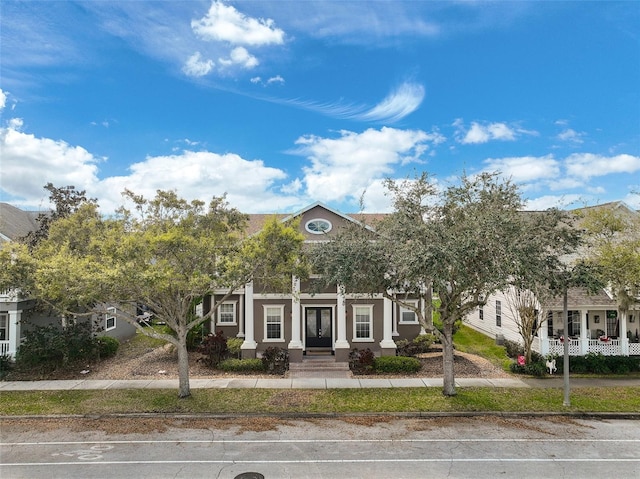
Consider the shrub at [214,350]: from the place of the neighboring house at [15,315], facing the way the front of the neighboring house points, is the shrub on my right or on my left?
on my left

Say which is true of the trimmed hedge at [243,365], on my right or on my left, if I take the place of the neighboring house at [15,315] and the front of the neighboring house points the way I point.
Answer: on my left

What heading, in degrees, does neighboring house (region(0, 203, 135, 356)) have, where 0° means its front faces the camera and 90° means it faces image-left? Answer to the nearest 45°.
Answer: approximately 45°

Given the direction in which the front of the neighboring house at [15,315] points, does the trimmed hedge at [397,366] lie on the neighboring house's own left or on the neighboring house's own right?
on the neighboring house's own left

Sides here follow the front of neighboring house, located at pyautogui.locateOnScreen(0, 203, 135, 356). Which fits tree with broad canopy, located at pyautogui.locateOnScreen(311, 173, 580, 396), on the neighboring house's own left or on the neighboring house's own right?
on the neighboring house's own left

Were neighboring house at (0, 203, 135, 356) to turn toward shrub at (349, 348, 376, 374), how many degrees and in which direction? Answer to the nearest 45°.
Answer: approximately 90° to its left
